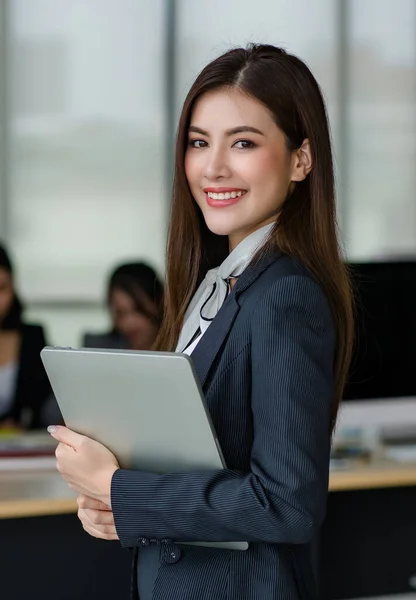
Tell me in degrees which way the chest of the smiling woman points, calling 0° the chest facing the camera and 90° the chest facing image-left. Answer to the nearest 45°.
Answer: approximately 45°

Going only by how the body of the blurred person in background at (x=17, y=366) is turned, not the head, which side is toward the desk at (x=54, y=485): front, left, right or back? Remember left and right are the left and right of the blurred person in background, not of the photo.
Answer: front

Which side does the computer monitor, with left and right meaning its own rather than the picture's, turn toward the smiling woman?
front

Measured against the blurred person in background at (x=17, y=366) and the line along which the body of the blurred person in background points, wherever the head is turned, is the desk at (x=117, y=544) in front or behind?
in front

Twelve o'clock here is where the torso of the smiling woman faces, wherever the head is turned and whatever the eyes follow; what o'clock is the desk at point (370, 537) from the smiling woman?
The desk is roughly at 5 o'clock from the smiling woman.

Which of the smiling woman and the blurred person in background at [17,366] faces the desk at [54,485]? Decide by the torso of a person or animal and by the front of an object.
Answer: the blurred person in background

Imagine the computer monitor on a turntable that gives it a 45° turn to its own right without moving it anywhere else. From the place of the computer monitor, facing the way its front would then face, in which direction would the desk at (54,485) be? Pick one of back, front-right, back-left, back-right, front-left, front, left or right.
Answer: front

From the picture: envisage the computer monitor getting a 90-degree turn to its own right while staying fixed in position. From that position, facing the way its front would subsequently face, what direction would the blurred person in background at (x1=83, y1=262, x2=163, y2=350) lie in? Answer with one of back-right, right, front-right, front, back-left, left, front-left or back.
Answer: front-right
